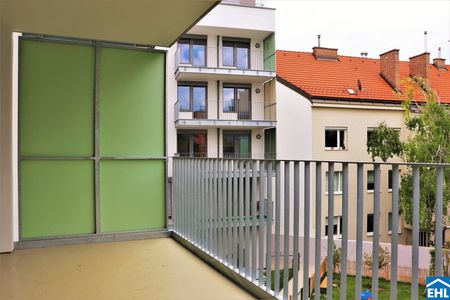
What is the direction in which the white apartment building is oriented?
toward the camera

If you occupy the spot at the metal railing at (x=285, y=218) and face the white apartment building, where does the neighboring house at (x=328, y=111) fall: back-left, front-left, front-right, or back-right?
front-right

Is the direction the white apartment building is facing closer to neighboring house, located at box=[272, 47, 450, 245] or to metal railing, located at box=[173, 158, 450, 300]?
the metal railing

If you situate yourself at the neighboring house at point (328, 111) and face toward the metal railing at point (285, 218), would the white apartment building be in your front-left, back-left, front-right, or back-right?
front-right

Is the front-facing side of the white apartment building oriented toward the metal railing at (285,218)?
yes

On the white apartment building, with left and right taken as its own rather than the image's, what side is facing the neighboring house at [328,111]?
left

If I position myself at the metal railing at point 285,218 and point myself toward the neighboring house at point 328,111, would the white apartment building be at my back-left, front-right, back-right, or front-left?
front-left
